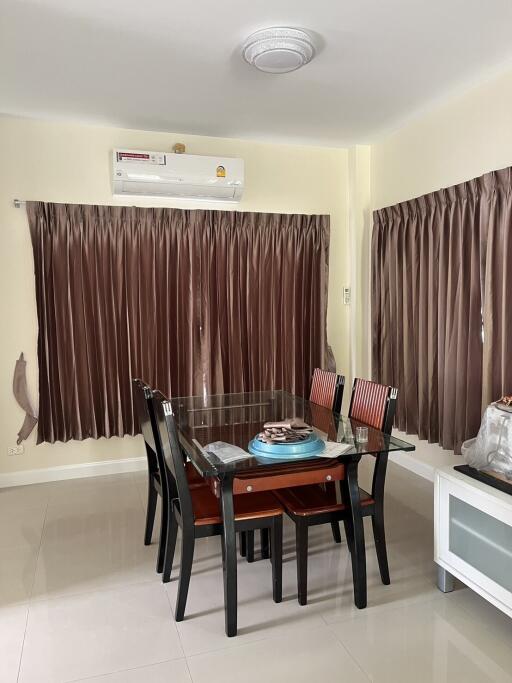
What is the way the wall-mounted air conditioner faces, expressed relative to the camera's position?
facing the viewer

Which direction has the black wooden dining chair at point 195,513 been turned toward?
to the viewer's right

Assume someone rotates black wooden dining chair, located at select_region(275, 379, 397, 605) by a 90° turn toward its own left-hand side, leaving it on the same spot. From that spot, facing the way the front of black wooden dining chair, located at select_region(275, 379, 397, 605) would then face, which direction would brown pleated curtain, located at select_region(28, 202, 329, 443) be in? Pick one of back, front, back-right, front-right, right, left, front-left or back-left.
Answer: back

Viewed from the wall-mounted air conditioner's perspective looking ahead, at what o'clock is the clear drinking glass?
The clear drinking glass is roughly at 11 o'clock from the wall-mounted air conditioner.

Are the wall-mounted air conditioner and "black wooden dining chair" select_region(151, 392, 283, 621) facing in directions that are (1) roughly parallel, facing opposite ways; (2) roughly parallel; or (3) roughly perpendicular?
roughly perpendicular

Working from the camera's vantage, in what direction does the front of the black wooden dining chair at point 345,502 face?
facing the viewer and to the left of the viewer

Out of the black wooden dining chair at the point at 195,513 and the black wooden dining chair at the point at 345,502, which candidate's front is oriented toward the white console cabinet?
the black wooden dining chair at the point at 195,513

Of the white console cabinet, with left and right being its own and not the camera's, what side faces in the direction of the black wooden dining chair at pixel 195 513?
front

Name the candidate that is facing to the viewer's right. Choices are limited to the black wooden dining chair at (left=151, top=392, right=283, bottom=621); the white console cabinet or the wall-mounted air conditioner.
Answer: the black wooden dining chair

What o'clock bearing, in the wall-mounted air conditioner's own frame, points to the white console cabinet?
The white console cabinet is roughly at 11 o'clock from the wall-mounted air conditioner.
